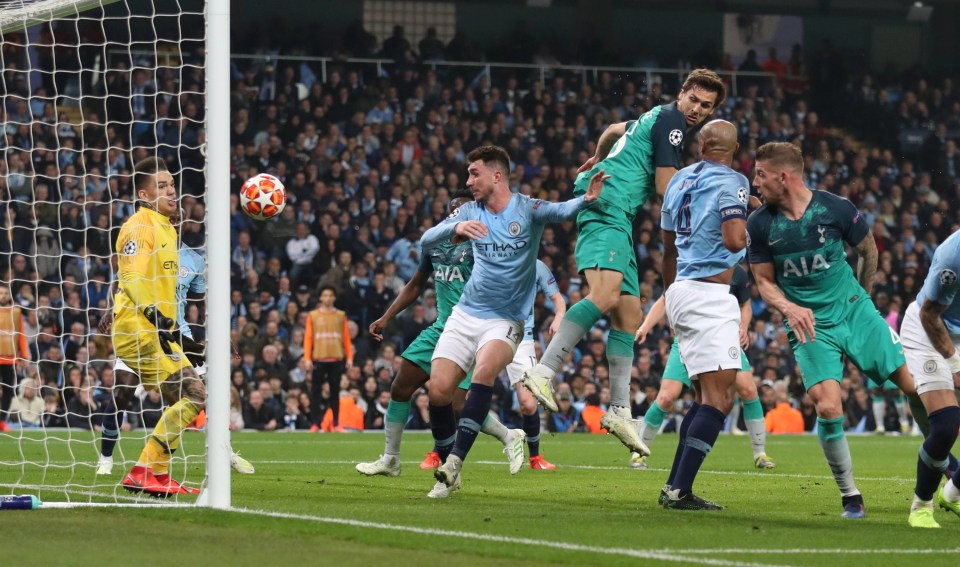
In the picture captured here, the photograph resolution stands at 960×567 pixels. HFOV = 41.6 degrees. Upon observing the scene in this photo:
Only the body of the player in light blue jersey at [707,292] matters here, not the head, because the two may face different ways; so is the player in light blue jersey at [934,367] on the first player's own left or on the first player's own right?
on the first player's own right

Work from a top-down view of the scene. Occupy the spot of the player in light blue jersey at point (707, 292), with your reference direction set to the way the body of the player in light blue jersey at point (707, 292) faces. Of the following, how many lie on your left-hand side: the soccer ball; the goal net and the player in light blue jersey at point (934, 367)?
2

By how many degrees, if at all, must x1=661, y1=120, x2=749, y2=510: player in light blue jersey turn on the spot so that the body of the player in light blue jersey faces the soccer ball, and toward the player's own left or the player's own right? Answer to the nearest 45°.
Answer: approximately 90° to the player's own left

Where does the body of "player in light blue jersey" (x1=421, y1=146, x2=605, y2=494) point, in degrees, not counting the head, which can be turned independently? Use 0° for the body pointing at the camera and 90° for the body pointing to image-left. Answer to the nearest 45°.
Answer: approximately 45°

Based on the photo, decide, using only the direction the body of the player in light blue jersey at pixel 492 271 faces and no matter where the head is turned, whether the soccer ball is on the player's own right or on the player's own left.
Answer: on the player's own right

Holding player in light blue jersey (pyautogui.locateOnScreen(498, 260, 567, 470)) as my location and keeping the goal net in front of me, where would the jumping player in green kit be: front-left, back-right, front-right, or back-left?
back-left

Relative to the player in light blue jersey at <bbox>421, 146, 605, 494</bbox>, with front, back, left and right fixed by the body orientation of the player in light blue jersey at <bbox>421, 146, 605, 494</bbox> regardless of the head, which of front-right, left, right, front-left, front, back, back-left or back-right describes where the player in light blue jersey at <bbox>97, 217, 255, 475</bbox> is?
right
